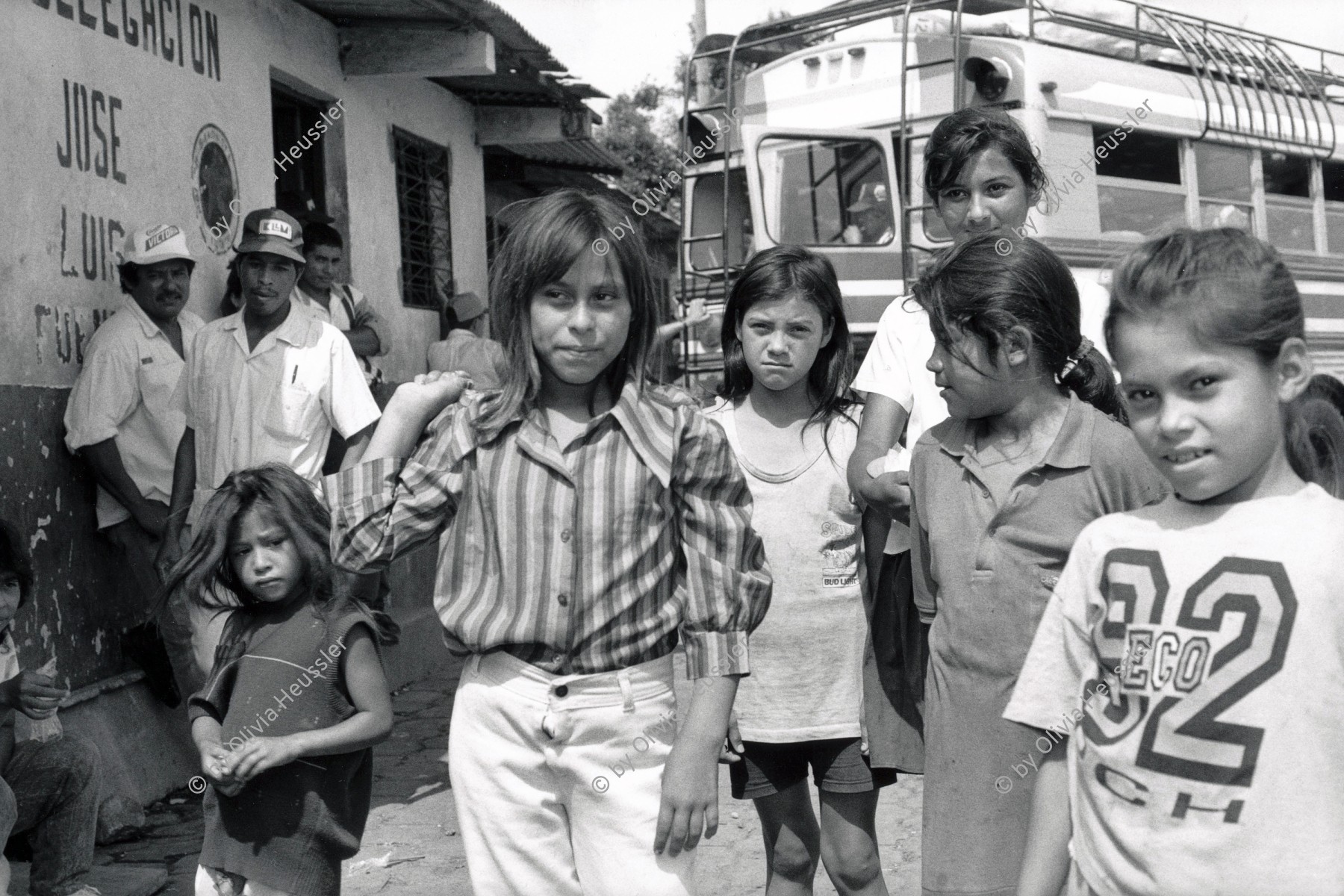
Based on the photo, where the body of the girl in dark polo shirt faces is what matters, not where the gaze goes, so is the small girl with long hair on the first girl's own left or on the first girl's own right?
on the first girl's own right

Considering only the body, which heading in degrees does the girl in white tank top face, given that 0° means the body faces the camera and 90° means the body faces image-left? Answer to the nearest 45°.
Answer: approximately 0°

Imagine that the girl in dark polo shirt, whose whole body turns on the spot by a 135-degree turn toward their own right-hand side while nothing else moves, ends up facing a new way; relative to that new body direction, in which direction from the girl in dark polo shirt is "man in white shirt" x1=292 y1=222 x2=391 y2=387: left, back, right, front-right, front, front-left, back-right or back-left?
front-left

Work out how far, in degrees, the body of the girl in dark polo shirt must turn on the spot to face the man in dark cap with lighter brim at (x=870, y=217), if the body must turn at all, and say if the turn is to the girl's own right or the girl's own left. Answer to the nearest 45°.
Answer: approximately 135° to the girl's own right

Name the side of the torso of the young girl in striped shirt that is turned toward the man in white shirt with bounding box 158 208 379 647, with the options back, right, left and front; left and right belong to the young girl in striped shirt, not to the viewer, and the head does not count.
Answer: back

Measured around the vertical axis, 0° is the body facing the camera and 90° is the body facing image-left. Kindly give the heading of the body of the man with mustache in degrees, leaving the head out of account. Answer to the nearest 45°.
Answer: approximately 315°
